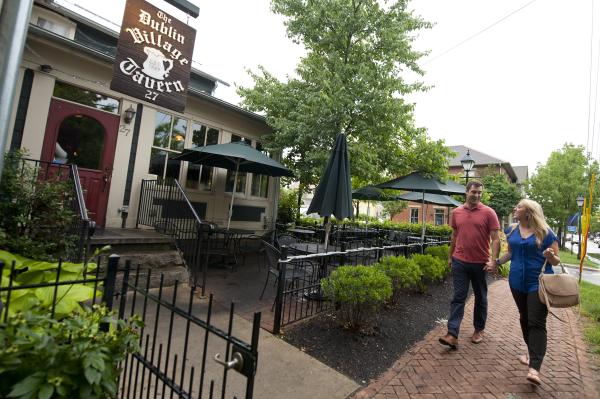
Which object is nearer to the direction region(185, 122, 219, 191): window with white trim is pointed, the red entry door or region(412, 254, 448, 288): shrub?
the shrub

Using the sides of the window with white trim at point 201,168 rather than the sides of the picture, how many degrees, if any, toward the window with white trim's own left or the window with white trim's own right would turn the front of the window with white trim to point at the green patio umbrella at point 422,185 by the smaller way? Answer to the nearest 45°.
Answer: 0° — it already faces it

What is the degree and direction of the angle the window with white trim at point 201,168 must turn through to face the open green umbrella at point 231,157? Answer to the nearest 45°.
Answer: approximately 45° to its right

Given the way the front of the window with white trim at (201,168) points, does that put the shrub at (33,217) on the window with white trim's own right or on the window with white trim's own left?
on the window with white trim's own right

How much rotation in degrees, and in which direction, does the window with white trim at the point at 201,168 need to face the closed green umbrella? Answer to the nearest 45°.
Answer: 0° — it already faces it

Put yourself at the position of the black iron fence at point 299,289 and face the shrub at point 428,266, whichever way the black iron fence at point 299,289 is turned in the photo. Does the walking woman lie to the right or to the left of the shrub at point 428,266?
right

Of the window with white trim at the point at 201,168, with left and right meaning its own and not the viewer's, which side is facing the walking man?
front

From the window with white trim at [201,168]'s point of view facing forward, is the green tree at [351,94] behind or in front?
in front

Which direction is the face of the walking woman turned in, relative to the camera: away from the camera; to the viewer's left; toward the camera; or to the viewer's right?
to the viewer's left

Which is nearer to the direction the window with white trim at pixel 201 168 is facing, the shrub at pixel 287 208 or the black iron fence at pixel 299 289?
the black iron fence

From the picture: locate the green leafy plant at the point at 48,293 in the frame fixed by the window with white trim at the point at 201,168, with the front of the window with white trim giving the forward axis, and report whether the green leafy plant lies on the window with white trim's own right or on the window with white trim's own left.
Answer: on the window with white trim's own right

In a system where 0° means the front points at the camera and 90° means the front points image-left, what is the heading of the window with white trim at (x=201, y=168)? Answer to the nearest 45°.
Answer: approximately 315°
